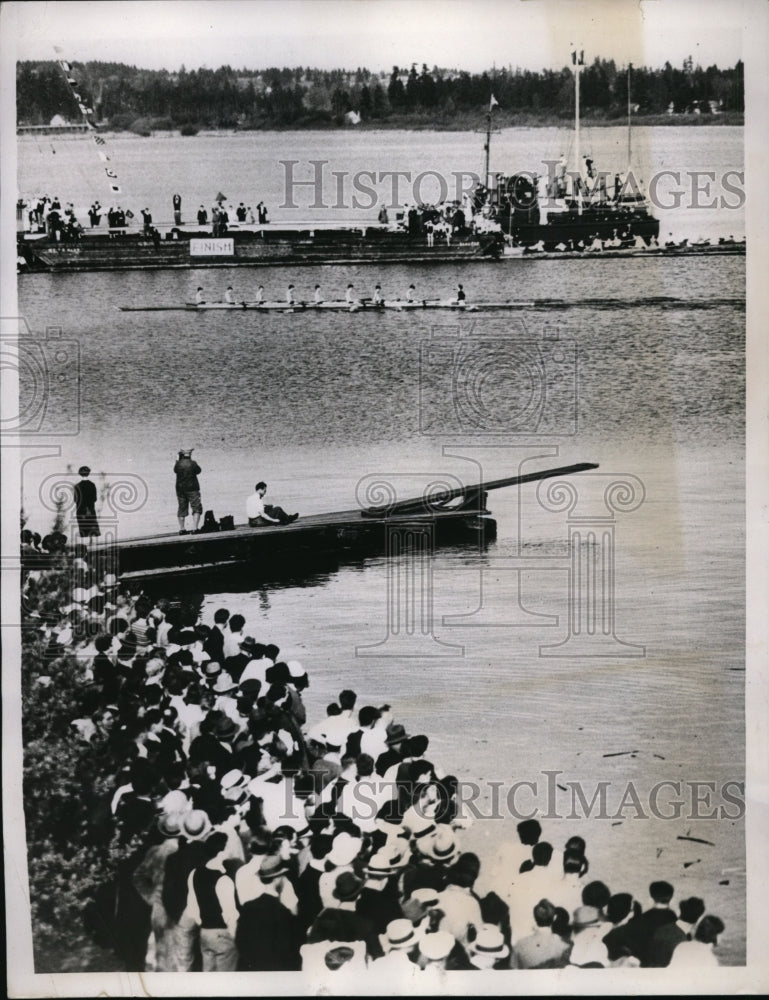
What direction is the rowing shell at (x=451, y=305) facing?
to the viewer's left

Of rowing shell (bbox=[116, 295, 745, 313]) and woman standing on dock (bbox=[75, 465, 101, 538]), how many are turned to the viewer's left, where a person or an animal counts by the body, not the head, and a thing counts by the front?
1

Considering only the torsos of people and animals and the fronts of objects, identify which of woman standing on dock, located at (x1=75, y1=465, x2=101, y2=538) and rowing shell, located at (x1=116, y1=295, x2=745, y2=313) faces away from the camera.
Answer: the woman standing on dock

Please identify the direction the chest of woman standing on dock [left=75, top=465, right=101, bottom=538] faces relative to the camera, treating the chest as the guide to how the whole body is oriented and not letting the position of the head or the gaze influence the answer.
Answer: away from the camera

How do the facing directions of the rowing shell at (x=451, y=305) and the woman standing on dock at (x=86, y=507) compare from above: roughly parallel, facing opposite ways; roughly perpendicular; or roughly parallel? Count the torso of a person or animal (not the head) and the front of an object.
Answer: roughly perpendicular
